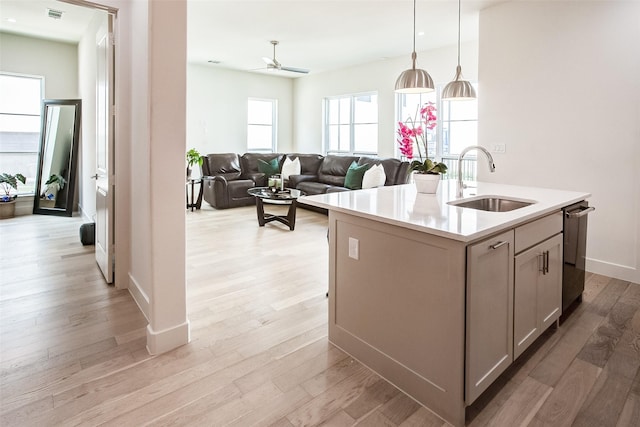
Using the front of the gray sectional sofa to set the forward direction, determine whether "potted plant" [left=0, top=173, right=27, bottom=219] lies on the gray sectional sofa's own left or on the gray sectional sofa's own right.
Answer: on the gray sectional sofa's own right

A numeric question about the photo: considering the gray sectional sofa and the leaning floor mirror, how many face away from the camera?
0

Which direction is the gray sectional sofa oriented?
toward the camera

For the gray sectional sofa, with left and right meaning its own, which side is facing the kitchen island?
front

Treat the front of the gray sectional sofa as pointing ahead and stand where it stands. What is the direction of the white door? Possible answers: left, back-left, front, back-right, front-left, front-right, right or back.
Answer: front

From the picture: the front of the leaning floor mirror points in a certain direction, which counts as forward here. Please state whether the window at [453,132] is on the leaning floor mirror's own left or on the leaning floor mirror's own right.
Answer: on the leaning floor mirror's own left

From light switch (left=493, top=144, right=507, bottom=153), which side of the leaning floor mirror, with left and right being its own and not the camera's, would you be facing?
left

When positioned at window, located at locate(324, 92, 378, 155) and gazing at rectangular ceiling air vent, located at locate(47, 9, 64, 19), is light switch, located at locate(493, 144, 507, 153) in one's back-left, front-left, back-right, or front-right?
front-left

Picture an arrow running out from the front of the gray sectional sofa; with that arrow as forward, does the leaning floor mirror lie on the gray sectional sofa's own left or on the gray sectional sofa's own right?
on the gray sectional sofa's own right

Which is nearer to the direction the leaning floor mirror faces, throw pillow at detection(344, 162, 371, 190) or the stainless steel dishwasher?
the stainless steel dishwasher
